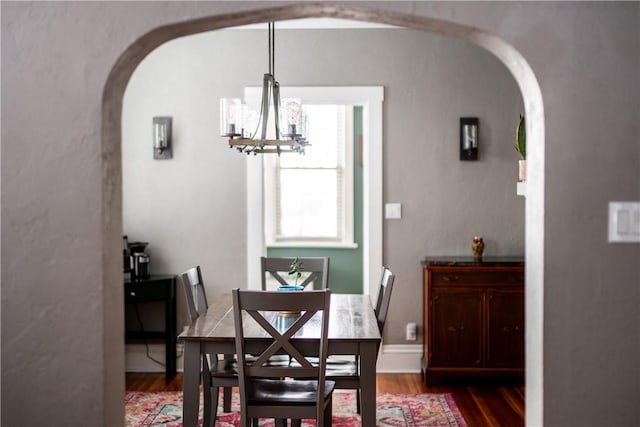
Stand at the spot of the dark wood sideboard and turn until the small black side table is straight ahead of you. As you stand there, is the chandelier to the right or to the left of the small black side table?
left

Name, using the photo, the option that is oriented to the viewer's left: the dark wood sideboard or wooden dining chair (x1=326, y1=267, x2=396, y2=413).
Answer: the wooden dining chair

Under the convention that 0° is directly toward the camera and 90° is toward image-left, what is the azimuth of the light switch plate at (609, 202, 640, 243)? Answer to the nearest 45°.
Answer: approximately 0°

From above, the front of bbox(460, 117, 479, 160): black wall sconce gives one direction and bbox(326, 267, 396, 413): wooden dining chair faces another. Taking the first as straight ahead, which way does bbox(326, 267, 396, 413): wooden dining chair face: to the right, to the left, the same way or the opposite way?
to the right

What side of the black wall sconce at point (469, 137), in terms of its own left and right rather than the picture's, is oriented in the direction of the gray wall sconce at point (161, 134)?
right

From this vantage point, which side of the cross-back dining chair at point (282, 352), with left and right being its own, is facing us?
back

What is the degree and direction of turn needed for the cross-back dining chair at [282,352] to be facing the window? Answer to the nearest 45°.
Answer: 0° — it already faces it

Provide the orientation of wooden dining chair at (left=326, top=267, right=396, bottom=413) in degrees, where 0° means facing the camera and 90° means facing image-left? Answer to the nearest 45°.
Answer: approximately 90°

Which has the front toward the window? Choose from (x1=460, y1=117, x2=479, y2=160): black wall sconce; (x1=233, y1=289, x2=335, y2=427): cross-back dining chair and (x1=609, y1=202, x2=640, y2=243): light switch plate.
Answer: the cross-back dining chair

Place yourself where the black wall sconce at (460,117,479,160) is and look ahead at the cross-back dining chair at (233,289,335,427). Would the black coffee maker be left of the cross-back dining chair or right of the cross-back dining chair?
right
